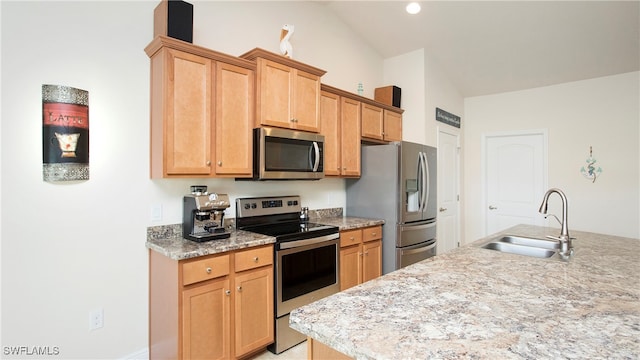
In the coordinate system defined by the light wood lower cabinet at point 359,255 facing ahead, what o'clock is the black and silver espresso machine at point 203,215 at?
The black and silver espresso machine is roughly at 3 o'clock from the light wood lower cabinet.

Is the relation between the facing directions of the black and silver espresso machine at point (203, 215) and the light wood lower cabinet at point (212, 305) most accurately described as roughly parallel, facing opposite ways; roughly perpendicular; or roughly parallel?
roughly parallel

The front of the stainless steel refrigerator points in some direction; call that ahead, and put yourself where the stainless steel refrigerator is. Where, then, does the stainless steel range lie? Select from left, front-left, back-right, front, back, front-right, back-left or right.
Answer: right

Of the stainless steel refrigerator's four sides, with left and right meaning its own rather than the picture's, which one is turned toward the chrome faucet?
front

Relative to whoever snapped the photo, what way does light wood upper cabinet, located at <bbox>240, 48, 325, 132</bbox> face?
facing the viewer and to the right of the viewer

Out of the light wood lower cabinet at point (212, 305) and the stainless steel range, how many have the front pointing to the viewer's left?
0

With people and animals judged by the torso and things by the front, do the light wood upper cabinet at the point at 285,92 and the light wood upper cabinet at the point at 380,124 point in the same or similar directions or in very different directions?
same or similar directions

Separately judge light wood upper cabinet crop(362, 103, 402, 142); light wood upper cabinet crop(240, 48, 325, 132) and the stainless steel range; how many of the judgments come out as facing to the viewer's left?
0

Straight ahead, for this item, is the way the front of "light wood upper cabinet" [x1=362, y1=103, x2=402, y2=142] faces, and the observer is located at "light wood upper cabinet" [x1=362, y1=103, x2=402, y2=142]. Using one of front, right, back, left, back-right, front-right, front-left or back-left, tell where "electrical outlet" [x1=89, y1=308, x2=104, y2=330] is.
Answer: right

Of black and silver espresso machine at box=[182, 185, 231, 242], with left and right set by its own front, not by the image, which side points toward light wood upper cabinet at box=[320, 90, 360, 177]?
left

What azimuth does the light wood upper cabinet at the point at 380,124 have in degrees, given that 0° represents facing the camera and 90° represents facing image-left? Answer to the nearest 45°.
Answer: approximately 315°

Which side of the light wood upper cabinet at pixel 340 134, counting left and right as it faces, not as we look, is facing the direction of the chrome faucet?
front

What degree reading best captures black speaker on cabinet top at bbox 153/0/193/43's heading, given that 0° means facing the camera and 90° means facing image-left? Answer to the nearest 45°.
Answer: approximately 315°

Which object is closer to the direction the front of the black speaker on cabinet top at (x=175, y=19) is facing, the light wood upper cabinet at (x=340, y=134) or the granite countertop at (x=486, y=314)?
the granite countertop

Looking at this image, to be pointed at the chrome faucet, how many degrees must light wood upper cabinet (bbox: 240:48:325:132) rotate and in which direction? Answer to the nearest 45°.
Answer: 0° — it already faces it

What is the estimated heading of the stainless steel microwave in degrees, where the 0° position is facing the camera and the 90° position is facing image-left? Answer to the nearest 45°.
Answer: approximately 315°
